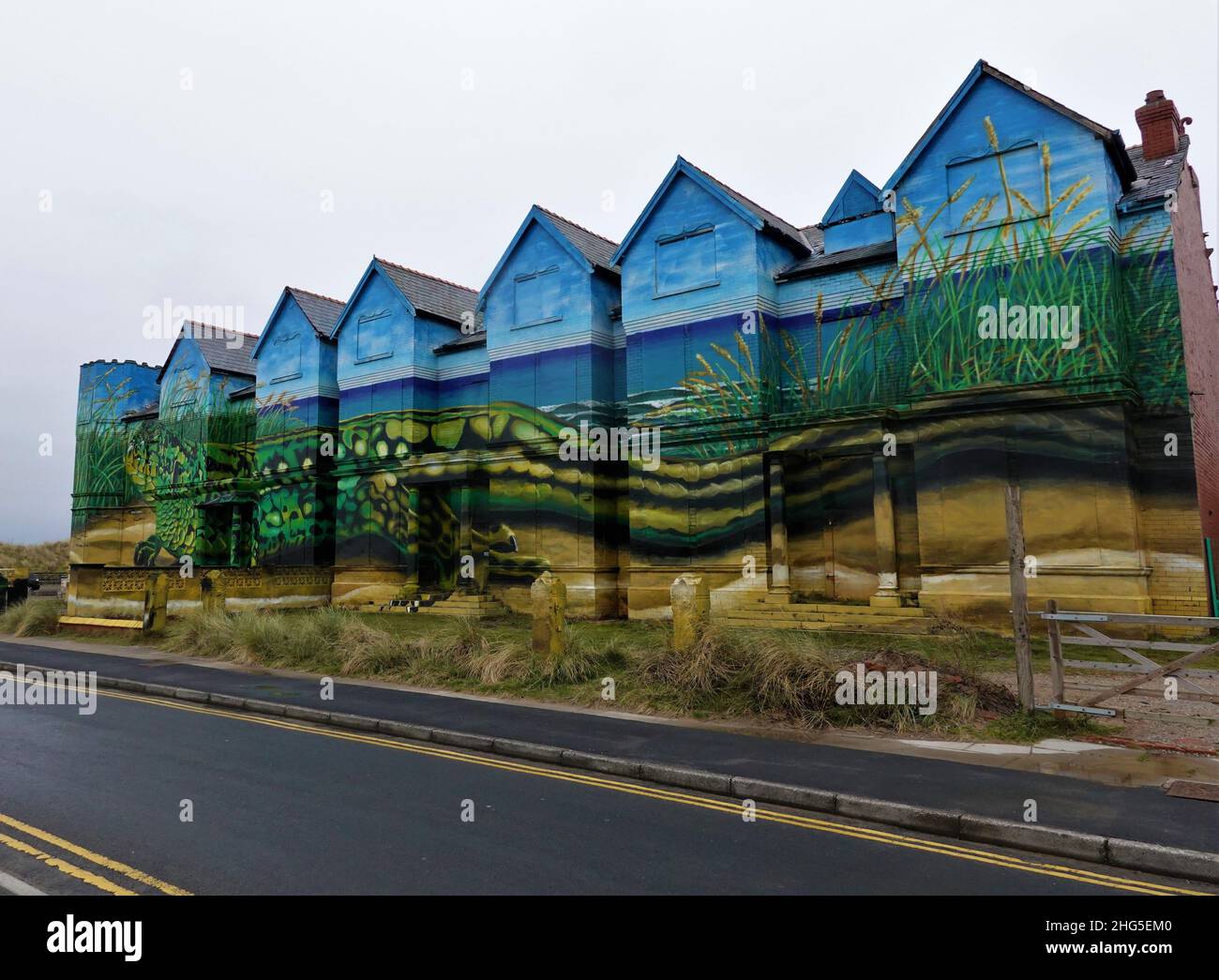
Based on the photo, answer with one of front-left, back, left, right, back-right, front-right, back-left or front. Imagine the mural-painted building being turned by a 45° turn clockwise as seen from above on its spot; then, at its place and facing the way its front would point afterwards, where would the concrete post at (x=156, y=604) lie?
front

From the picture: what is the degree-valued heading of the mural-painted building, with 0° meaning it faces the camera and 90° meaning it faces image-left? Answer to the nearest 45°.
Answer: approximately 45°

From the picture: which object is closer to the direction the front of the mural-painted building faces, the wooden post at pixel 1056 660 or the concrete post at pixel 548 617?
the concrete post

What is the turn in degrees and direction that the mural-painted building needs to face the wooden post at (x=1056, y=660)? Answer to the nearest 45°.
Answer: approximately 45° to its left

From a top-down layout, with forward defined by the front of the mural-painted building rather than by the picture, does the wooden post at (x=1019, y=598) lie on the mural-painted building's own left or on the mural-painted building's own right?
on the mural-painted building's own left

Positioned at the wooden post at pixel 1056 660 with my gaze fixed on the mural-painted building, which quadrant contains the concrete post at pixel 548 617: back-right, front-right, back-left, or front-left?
front-left

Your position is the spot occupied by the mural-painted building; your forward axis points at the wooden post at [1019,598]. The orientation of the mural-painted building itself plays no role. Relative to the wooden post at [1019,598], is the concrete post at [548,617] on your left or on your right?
right
